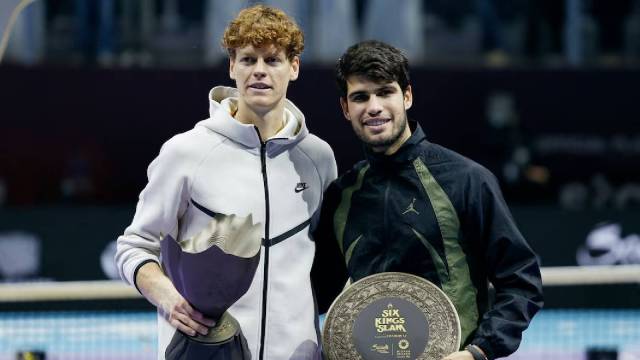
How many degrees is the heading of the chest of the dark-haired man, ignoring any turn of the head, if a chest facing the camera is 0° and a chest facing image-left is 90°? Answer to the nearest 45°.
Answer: approximately 45°

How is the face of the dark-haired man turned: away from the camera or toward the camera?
toward the camera
